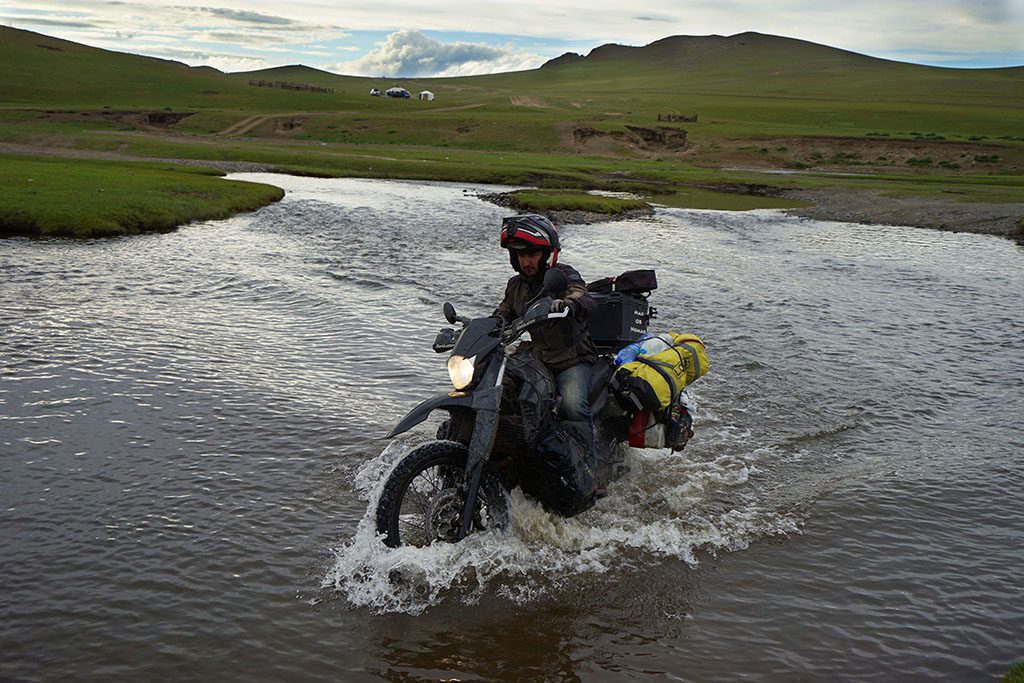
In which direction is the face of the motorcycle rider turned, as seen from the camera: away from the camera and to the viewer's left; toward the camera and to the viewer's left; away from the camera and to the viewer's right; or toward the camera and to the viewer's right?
toward the camera and to the viewer's left

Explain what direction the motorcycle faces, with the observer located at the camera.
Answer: facing the viewer and to the left of the viewer
